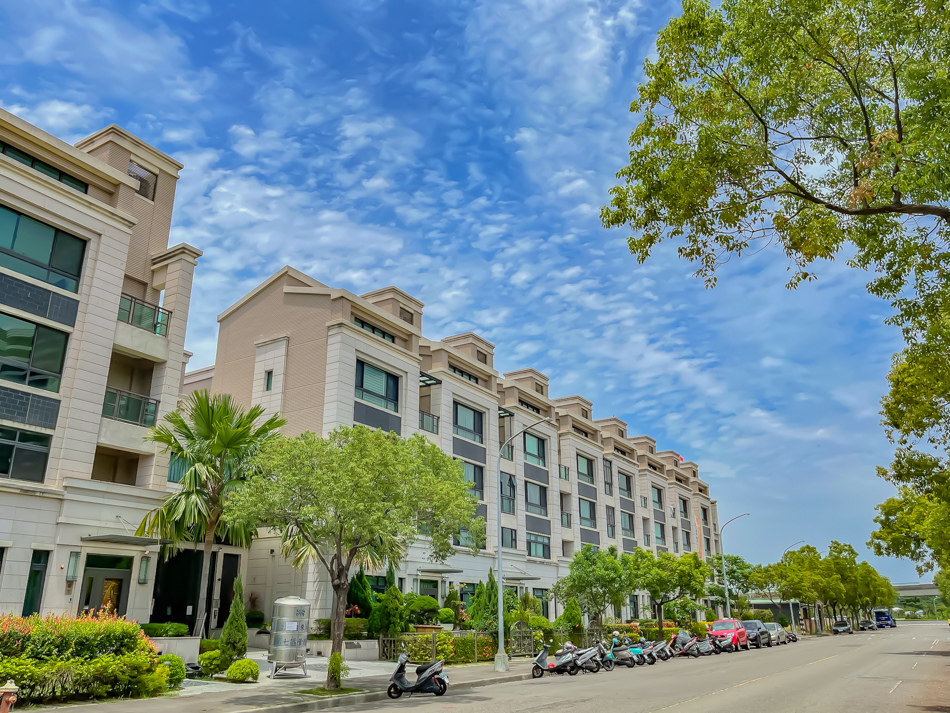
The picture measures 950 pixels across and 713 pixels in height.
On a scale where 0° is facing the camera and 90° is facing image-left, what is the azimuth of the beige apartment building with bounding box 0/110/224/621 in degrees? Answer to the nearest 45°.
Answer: approximately 315°

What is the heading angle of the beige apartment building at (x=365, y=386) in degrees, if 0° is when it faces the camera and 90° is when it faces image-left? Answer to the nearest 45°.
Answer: approximately 315°

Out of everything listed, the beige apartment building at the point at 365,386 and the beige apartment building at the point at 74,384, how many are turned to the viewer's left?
0

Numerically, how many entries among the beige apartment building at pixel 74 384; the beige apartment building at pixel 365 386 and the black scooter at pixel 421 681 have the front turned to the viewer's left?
1

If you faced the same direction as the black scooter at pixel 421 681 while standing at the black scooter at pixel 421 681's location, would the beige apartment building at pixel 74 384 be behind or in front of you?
in front

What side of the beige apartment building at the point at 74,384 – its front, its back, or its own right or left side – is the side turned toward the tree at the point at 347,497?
front

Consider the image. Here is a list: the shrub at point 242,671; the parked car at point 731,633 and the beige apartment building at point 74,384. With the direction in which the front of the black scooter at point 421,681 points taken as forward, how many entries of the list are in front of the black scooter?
2

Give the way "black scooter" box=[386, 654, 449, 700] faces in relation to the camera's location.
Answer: facing to the left of the viewer

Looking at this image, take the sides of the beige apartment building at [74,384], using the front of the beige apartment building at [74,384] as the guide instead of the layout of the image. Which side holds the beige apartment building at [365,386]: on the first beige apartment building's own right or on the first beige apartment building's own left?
on the first beige apartment building's own left

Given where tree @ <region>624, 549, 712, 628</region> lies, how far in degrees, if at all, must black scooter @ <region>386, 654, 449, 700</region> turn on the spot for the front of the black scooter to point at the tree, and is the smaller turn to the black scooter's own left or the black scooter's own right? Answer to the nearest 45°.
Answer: approximately 135° to the black scooter's own right

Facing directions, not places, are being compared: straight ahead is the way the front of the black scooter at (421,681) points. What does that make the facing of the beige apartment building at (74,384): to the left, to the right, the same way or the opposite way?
to the left

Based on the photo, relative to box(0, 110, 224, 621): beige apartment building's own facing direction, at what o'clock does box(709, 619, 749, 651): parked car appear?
The parked car is roughly at 10 o'clock from the beige apartment building.

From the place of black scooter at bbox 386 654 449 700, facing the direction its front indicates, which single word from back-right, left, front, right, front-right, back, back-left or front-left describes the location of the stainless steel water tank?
front-right

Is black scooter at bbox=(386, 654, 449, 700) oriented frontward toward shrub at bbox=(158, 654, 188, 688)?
yes

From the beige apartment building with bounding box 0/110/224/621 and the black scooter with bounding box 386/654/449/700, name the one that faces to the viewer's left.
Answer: the black scooter

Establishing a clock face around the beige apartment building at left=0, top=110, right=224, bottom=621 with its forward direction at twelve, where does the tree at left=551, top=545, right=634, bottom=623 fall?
The tree is roughly at 10 o'clock from the beige apartment building.
